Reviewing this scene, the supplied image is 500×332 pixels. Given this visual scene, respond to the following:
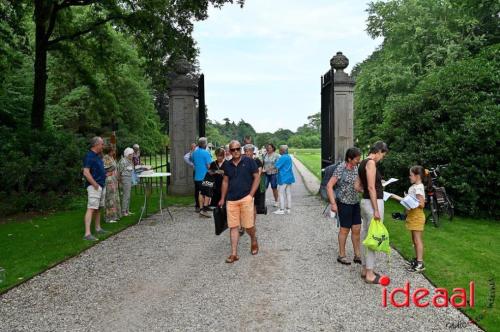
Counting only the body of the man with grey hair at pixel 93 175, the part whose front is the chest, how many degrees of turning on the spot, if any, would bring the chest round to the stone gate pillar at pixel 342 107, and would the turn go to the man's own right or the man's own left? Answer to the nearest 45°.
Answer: approximately 45° to the man's own left

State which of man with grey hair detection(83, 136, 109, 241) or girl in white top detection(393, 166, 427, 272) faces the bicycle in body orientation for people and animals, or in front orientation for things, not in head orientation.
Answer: the man with grey hair

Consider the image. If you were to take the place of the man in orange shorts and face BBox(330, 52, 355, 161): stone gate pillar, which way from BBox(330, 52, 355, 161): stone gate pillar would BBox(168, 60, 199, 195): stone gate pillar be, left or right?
left

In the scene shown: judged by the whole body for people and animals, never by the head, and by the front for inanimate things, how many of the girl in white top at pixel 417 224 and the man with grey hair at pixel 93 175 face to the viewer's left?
1

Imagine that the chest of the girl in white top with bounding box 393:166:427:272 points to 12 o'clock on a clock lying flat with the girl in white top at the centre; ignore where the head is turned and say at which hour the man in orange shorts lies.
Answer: The man in orange shorts is roughly at 12 o'clock from the girl in white top.

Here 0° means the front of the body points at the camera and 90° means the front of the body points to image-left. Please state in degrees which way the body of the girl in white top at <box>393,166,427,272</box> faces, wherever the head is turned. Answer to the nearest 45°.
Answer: approximately 90°

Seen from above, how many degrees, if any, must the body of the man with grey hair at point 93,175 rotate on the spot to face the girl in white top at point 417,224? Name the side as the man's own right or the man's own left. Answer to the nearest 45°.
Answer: approximately 45° to the man's own right

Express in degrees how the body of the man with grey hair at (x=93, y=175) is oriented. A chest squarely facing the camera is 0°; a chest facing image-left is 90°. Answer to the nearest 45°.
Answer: approximately 270°

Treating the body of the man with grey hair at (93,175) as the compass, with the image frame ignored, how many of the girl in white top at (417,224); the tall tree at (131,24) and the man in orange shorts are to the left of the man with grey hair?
1
